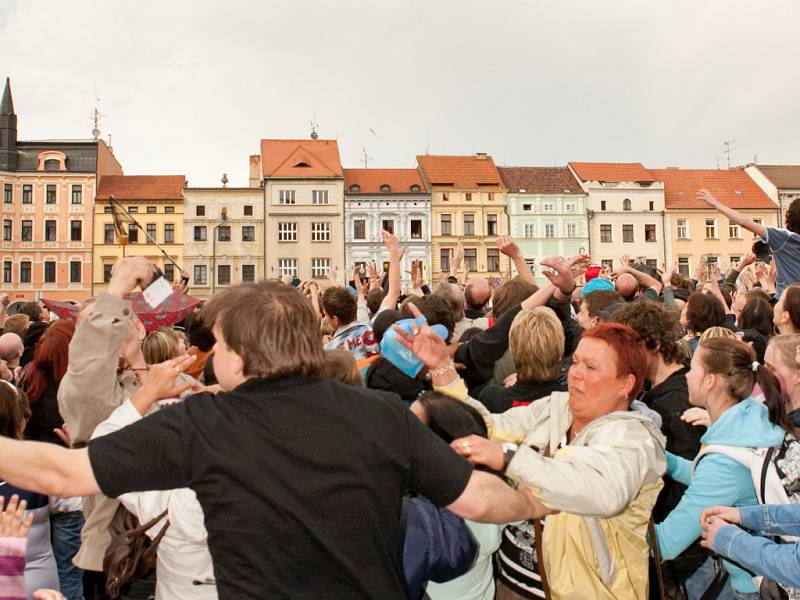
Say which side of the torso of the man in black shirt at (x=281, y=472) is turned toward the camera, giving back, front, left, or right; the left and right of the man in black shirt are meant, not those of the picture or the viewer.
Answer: back

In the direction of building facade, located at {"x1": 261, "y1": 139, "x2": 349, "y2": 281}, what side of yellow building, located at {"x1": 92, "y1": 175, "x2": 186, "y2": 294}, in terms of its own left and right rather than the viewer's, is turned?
left

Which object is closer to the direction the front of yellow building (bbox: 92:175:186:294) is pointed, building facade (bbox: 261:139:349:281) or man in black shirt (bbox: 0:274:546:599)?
the man in black shirt

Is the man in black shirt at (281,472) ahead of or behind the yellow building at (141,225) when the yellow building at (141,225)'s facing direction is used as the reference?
ahead

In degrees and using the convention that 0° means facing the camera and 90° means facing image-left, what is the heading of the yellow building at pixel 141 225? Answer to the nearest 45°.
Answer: approximately 0°

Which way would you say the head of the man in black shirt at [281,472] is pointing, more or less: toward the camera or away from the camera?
away from the camera

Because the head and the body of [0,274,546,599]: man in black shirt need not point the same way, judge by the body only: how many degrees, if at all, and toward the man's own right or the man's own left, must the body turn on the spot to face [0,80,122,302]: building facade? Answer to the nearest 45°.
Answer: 0° — they already face it

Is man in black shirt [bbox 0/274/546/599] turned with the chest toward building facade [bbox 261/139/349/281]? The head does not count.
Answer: yes

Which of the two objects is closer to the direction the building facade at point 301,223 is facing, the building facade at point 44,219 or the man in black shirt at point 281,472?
the man in black shirt

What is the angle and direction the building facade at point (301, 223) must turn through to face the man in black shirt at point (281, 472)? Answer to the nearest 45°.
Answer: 0° — it already faces them

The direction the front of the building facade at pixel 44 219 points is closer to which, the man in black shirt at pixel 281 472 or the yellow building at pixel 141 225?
the man in black shirt
